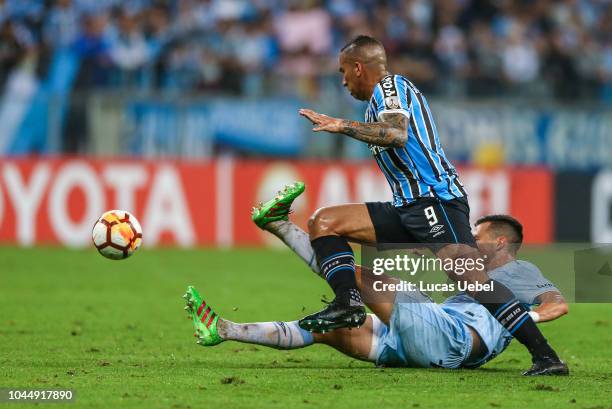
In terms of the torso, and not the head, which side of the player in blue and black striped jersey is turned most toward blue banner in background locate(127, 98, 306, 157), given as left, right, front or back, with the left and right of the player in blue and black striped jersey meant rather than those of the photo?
right

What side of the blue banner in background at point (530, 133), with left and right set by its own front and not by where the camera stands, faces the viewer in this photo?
front

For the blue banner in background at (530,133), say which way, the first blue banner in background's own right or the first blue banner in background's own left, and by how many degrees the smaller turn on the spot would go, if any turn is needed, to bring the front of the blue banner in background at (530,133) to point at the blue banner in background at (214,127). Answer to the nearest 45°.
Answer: approximately 45° to the first blue banner in background's own right

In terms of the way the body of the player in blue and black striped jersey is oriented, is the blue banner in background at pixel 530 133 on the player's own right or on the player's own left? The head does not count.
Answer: on the player's own right

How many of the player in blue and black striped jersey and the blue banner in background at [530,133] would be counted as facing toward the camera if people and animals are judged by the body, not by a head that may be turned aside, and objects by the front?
1

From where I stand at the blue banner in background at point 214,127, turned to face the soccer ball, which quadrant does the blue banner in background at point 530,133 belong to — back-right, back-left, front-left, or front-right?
back-left

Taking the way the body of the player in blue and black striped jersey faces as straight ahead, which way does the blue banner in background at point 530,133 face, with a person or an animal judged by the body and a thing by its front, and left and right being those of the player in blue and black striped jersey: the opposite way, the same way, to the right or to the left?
to the left

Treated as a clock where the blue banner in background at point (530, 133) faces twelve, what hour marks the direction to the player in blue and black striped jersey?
The player in blue and black striped jersey is roughly at 12 o'clock from the blue banner in background.

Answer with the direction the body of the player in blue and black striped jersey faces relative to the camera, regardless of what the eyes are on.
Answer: to the viewer's left

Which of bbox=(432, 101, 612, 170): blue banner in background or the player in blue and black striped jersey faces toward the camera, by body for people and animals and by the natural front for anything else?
the blue banner in background

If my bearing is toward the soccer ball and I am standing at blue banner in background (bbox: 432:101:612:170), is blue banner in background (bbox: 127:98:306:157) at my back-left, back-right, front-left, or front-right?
front-right

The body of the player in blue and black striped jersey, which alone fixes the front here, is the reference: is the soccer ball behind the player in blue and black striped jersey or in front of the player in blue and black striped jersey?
in front
